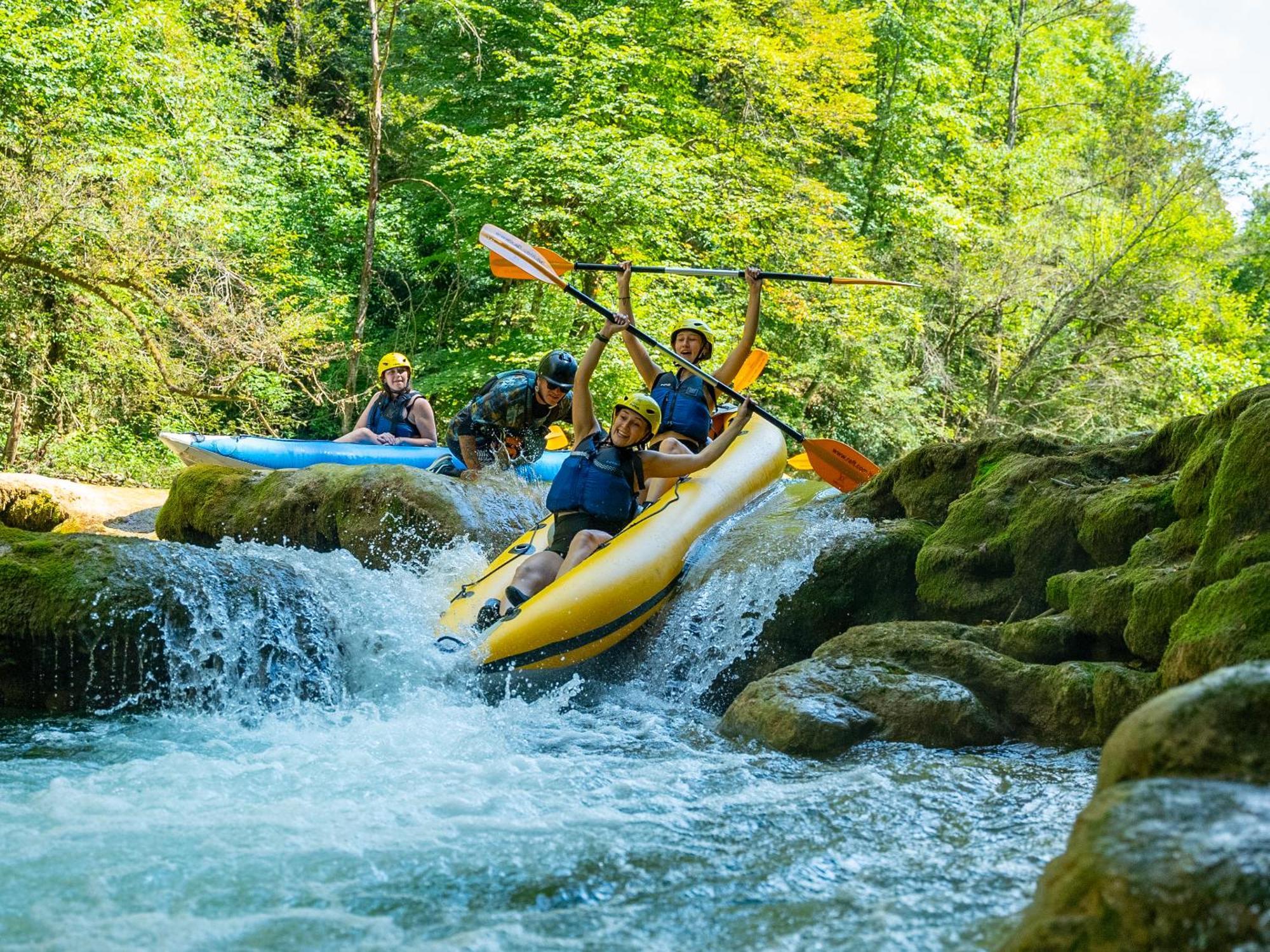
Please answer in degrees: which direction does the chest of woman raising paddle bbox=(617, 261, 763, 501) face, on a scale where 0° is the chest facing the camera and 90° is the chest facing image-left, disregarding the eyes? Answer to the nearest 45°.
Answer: approximately 45°

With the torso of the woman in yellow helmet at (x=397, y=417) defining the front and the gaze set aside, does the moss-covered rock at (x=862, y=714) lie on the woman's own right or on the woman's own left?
on the woman's own left

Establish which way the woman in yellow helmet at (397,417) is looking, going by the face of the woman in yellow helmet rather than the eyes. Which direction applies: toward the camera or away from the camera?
toward the camera

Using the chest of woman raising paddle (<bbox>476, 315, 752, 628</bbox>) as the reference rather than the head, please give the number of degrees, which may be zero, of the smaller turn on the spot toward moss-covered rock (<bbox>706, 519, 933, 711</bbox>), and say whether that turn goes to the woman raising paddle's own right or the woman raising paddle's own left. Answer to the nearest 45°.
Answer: approximately 135° to the woman raising paddle's own left

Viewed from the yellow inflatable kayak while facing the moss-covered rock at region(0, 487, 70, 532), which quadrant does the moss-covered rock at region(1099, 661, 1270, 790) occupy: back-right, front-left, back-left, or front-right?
back-left

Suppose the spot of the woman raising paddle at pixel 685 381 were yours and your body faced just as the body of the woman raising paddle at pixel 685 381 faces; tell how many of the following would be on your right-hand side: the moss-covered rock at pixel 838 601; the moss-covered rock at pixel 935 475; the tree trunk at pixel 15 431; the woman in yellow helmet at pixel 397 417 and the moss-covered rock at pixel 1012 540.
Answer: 2

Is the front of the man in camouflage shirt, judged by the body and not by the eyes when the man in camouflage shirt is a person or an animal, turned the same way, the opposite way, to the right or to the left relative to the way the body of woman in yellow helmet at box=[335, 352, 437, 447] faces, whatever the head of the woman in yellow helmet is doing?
to the left

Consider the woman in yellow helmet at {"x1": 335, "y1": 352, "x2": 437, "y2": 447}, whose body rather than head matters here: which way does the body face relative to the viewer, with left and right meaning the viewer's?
facing the viewer and to the left of the viewer

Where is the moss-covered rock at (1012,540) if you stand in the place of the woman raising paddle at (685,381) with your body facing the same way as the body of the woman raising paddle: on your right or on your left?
on your left

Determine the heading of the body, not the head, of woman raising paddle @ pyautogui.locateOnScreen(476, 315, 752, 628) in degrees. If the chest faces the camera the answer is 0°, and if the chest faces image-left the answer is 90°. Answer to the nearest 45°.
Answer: approximately 45°
